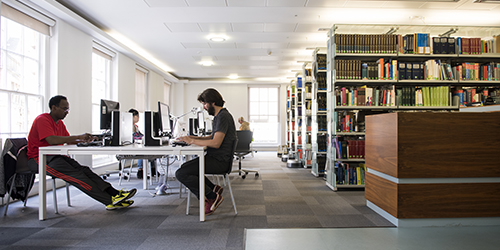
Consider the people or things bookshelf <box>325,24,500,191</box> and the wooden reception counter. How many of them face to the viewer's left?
0

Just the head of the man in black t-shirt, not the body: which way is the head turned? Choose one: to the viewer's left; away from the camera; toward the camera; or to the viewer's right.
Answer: to the viewer's left

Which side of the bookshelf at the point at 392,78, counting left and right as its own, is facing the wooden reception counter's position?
front

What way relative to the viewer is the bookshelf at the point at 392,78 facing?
toward the camera

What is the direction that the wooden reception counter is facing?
toward the camera

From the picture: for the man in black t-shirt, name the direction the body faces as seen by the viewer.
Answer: to the viewer's left

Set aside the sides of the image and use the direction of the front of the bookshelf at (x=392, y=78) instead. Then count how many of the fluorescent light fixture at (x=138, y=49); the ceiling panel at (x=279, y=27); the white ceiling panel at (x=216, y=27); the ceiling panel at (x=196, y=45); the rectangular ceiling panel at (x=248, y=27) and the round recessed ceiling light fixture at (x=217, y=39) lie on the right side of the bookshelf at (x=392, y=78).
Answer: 6

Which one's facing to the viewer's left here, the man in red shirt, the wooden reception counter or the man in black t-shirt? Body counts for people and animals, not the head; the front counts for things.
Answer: the man in black t-shirt

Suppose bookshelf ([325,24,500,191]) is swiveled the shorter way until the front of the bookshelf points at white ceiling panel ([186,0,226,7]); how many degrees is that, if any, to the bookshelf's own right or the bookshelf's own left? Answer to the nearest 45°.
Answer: approximately 45° to the bookshelf's own right

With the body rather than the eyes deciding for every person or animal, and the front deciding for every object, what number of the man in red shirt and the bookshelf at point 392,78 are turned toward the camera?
1

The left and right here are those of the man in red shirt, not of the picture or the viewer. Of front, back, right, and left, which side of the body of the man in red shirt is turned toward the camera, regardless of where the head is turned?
right
